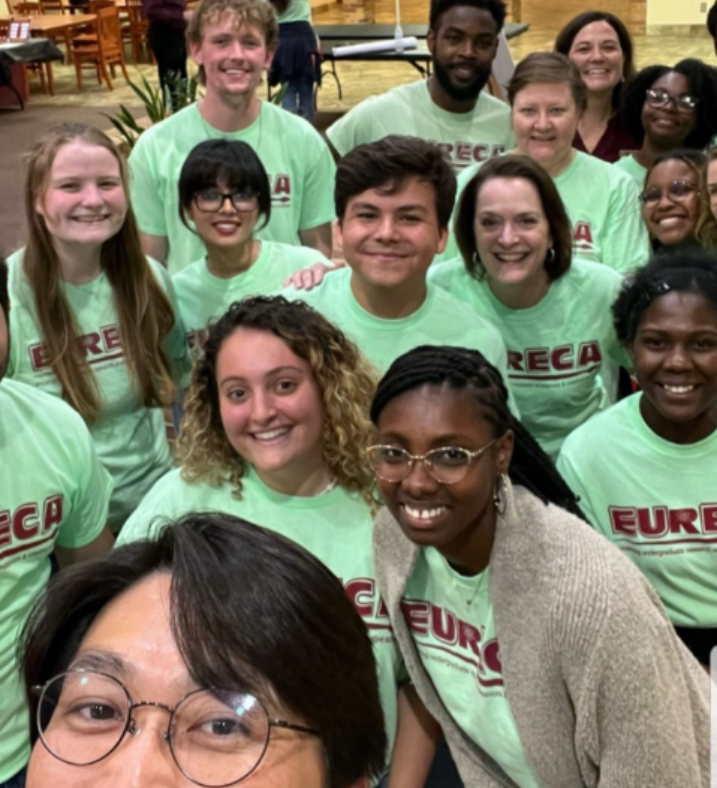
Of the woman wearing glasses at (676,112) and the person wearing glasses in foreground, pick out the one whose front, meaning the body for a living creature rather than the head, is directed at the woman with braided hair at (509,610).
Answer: the woman wearing glasses

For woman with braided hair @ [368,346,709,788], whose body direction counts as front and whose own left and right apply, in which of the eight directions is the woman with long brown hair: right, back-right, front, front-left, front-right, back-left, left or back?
right

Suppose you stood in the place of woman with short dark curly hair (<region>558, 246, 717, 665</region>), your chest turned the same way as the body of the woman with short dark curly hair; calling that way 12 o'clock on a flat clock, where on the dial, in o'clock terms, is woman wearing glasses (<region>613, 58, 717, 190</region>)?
The woman wearing glasses is roughly at 6 o'clock from the woman with short dark curly hair.

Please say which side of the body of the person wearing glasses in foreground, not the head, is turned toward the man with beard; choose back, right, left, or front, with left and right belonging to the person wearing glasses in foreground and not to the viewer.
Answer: back

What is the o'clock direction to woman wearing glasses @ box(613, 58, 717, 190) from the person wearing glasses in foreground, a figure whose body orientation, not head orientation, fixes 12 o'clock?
The woman wearing glasses is roughly at 6 o'clock from the person wearing glasses in foreground.

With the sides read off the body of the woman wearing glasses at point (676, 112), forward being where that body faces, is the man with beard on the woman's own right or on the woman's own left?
on the woman's own right
